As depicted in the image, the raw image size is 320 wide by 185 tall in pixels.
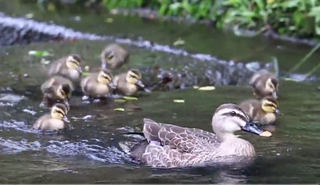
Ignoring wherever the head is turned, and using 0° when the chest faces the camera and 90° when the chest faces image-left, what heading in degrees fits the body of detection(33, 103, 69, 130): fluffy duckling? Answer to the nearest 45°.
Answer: approximately 270°

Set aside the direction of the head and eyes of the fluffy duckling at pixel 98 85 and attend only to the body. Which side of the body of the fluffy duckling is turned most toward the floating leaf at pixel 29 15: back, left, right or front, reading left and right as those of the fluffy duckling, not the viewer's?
left

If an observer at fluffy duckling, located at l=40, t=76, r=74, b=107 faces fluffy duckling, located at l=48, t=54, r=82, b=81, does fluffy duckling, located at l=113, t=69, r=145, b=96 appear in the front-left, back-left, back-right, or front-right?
front-right

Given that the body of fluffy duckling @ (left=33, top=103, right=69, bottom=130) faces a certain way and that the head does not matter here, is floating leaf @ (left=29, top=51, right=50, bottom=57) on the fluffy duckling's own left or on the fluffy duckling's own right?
on the fluffy duckling's own left

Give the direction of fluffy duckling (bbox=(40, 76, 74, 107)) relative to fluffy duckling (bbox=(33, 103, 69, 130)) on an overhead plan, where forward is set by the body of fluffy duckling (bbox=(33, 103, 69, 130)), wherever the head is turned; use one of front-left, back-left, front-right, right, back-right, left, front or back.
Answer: left

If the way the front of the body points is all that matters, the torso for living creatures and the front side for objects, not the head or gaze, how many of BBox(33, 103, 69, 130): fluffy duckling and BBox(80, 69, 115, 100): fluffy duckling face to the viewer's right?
2

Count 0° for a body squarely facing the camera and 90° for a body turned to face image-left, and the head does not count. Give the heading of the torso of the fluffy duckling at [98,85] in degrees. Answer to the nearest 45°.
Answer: approximately 270°

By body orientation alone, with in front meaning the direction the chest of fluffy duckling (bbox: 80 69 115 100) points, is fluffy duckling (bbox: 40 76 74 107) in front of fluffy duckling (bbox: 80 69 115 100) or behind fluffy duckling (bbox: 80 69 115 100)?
behind

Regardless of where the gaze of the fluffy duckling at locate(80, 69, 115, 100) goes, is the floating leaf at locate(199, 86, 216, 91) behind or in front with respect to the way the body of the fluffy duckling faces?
in front
